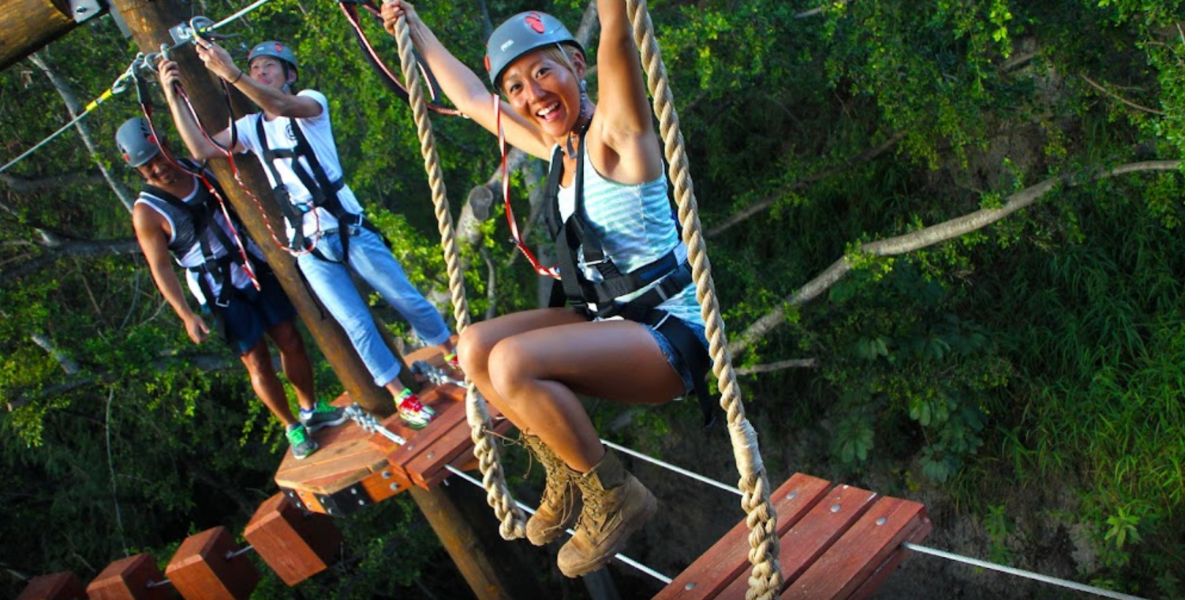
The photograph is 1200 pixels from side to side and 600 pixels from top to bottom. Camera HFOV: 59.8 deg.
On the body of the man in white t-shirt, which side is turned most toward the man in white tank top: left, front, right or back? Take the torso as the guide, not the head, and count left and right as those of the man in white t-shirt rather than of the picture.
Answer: right

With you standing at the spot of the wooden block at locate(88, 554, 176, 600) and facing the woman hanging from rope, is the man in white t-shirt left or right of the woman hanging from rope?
left

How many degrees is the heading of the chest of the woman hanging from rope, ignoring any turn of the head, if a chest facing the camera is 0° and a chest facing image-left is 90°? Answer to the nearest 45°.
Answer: approximately 45°

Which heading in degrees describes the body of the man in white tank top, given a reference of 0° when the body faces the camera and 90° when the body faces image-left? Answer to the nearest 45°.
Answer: approximately 315°

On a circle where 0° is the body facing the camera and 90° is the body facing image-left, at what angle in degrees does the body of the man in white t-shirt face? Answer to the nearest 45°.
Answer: approximately 45°

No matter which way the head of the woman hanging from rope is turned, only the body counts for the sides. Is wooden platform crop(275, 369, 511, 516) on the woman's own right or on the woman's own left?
on the woman's own right

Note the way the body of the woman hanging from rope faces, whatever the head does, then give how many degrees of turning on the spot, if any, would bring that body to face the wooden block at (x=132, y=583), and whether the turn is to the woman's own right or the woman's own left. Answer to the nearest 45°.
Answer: approximately 90° to the woman's own right
